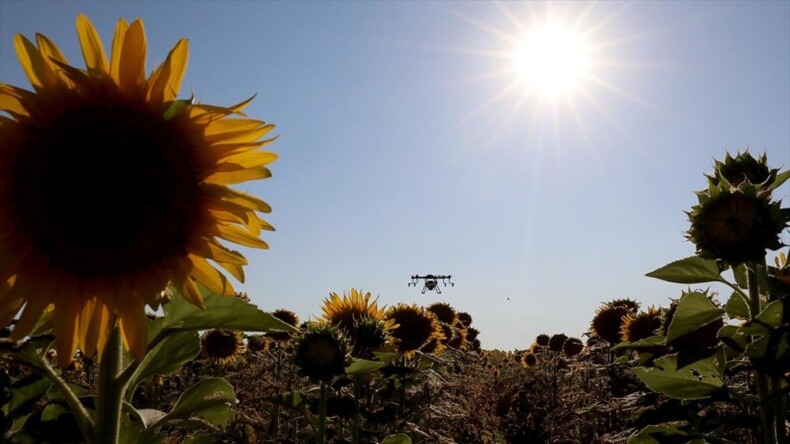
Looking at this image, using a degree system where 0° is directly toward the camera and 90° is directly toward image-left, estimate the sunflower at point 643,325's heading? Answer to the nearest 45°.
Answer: approximately 0°

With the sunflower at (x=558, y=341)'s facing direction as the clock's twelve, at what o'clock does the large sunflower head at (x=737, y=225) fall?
The large sunflower head is roughly at 12 o'clock from the sunflower.

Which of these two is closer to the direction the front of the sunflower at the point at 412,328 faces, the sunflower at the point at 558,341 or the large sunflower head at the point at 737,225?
the large sunflower head

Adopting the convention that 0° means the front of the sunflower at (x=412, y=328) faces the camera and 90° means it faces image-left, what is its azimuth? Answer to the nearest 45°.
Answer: approximately 0°

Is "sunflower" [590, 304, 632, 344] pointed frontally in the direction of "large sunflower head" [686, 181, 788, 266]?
yes
